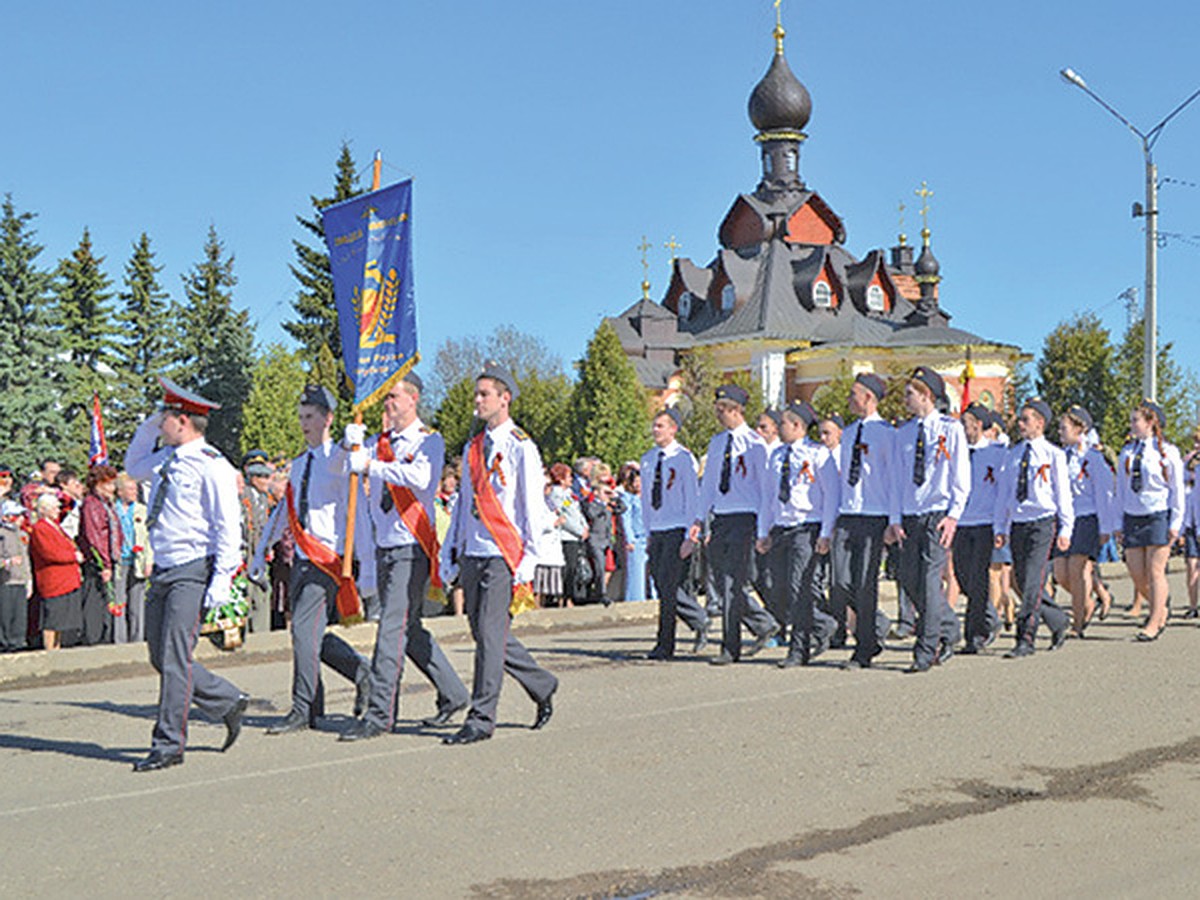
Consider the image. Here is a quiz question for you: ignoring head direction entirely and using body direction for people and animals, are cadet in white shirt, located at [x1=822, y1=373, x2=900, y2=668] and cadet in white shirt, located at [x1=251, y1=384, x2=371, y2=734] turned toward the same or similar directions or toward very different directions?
same or similar directions

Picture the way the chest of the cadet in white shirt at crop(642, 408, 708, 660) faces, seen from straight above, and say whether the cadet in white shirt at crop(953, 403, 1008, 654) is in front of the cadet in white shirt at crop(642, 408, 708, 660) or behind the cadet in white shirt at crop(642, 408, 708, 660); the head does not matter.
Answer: behind

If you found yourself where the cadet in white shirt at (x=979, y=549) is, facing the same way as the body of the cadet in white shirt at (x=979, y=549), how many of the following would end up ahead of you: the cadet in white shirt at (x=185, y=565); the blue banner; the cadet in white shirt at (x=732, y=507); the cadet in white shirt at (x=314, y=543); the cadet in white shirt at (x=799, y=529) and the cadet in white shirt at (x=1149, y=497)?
5

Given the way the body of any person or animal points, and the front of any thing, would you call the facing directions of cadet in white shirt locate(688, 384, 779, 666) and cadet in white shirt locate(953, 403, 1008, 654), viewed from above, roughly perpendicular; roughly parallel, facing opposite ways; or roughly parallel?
roughly parallel

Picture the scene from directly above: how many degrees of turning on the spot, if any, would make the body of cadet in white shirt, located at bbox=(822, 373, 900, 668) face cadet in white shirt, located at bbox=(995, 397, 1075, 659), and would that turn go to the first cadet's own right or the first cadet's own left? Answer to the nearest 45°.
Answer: approximately 180°

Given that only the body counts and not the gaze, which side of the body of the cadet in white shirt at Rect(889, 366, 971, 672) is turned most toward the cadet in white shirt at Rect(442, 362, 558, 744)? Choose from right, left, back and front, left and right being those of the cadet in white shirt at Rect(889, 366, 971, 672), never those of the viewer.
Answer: front

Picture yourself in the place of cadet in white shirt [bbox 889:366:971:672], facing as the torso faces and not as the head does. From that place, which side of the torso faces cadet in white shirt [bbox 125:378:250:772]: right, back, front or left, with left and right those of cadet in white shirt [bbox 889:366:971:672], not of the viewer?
front

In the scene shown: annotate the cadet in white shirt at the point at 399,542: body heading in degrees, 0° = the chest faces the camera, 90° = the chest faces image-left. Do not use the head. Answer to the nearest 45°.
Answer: approximately 45°

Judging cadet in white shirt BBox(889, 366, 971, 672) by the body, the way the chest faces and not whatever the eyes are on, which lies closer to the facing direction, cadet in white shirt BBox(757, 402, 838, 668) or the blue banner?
the blue banner

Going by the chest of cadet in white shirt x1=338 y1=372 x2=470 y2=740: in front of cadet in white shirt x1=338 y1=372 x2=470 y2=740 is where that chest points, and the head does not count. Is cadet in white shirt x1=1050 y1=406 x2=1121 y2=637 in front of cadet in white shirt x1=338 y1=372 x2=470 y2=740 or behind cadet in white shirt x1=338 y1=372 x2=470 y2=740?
behind

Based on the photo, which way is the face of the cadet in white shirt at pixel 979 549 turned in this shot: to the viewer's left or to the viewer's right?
to the viewer's left

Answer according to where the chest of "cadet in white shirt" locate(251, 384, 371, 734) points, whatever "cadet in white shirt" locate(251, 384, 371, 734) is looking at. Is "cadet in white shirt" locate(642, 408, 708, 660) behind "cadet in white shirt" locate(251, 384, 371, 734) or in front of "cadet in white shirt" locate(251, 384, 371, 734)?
behind

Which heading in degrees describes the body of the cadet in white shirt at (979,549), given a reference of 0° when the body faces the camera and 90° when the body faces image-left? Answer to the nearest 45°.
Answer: approximately 45°

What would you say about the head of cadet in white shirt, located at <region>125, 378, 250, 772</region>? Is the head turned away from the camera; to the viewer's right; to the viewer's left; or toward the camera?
to the viewer's left

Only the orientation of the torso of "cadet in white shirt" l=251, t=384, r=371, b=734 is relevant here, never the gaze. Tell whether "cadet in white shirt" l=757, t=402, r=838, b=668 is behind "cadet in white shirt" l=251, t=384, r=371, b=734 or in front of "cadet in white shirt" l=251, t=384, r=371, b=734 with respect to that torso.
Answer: behind

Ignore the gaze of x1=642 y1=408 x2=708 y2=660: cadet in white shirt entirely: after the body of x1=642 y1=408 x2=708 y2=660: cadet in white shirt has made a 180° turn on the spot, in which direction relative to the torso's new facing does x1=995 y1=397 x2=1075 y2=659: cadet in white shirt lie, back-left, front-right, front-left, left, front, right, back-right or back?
front-right

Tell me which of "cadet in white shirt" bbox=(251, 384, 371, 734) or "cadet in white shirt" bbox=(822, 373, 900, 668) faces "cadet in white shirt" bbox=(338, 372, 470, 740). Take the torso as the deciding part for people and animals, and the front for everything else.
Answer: "cadet in white shirt" bbox=(822, 373, 900, 668)

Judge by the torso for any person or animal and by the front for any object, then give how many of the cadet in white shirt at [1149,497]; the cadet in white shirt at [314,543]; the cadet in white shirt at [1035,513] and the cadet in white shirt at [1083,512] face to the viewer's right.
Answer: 0

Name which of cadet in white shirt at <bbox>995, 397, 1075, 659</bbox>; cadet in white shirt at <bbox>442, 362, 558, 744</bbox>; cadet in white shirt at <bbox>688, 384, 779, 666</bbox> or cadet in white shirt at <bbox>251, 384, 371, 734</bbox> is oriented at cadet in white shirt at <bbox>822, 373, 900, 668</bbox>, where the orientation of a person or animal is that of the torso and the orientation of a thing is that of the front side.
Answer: cadet in white shirt at <bbox>995, 397, 1075, 659</bbox>

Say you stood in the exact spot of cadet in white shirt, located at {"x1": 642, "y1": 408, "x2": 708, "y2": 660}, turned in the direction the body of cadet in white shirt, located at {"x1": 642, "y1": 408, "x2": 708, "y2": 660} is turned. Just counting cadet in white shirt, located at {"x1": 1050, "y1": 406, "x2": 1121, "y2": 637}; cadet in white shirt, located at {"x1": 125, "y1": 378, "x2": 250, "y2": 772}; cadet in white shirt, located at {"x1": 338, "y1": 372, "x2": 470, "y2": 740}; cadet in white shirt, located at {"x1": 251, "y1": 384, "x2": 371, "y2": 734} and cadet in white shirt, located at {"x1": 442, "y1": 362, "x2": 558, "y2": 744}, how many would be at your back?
1
